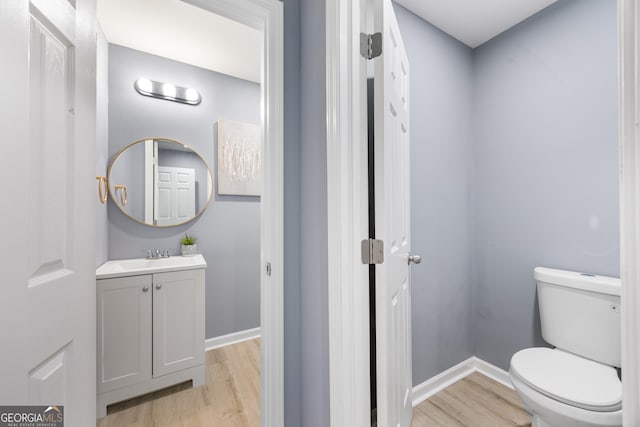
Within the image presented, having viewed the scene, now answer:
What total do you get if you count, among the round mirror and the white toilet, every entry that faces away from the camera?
0

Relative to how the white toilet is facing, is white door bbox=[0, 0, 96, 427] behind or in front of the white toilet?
in front

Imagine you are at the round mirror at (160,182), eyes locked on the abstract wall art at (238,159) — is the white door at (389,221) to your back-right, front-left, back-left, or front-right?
front-right

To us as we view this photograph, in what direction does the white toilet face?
facing the viewer and to the left of the viewer

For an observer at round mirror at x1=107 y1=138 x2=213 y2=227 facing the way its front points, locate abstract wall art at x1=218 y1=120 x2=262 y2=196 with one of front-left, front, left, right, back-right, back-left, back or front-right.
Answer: left

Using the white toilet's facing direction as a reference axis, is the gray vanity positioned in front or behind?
in front

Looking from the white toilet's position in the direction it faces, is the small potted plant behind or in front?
in front

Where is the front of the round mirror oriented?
toward the camera

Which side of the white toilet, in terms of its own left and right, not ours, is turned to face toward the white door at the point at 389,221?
front

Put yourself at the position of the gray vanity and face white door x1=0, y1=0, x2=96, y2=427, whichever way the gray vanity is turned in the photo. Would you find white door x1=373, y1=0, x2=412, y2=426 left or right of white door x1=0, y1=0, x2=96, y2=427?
left
